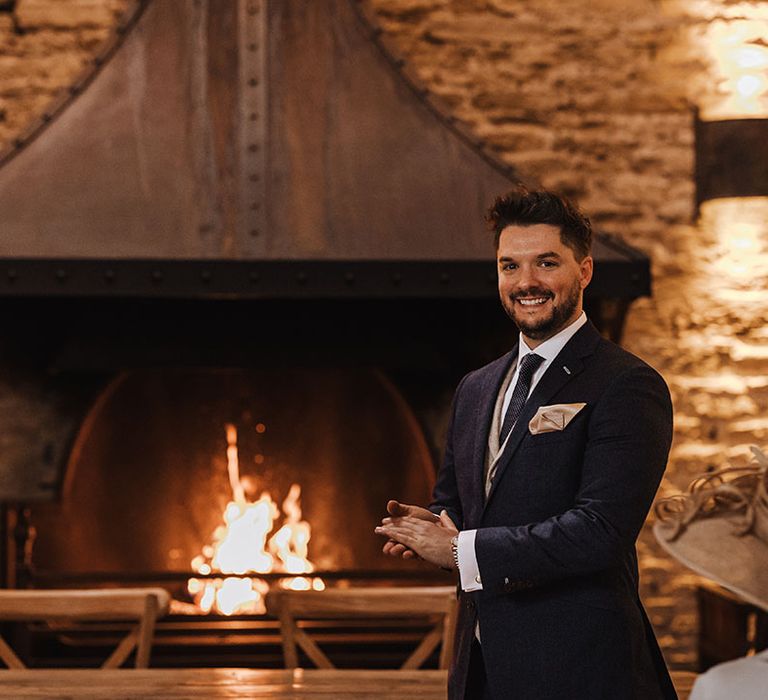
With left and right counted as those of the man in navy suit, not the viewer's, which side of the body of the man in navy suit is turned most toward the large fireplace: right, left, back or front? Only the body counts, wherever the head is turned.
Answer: right

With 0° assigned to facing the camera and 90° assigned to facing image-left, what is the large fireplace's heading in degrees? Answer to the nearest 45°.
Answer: approximately 0°

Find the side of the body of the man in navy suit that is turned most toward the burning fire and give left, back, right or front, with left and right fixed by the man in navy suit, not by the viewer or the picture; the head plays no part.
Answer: right

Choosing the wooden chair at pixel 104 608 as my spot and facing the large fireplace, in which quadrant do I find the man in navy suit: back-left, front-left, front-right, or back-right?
back-right

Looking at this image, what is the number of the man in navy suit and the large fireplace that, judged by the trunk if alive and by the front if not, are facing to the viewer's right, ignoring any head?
0

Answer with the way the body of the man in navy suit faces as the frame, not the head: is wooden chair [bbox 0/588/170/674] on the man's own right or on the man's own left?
on the man's own right

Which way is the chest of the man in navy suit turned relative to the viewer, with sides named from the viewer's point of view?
facing the viewer and to the left of the viewer

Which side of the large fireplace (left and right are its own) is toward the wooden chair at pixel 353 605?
front

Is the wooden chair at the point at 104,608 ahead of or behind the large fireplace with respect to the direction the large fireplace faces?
ahead
